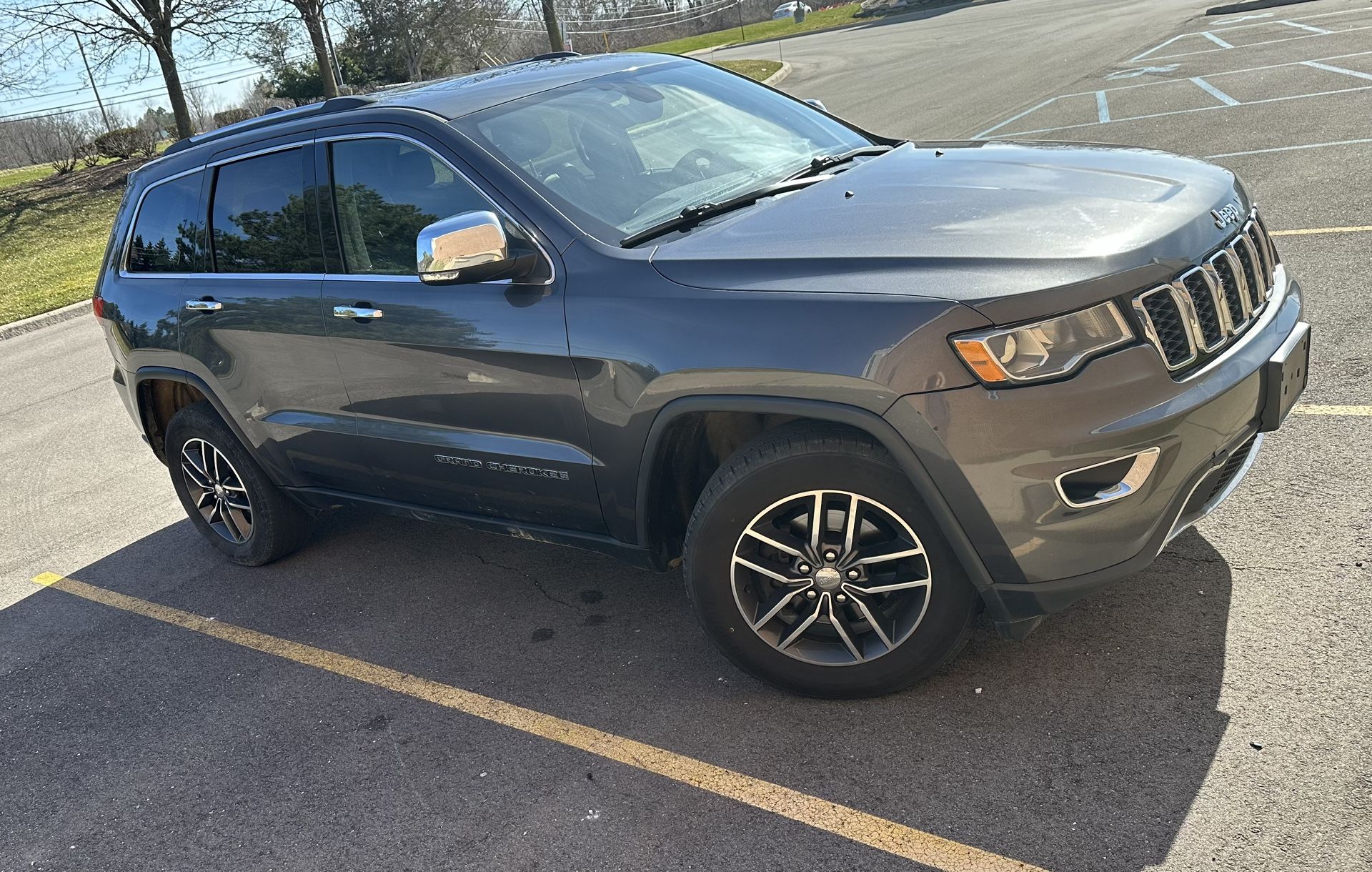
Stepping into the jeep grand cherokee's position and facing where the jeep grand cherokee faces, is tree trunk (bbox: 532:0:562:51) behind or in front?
behind

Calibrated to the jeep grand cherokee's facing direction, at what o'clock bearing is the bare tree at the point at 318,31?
The bare tree is roughly at 7 o'clock from the jeep grand cherokee.

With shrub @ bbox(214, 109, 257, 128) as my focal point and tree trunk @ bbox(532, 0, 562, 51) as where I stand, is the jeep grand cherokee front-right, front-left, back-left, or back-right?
back-left

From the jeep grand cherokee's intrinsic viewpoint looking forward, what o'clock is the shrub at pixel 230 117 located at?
The shrub is roughly at 7 o'clock from the jeep grand cherokee.

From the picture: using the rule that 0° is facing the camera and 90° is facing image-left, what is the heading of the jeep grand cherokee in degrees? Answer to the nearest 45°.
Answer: approximately 315°
